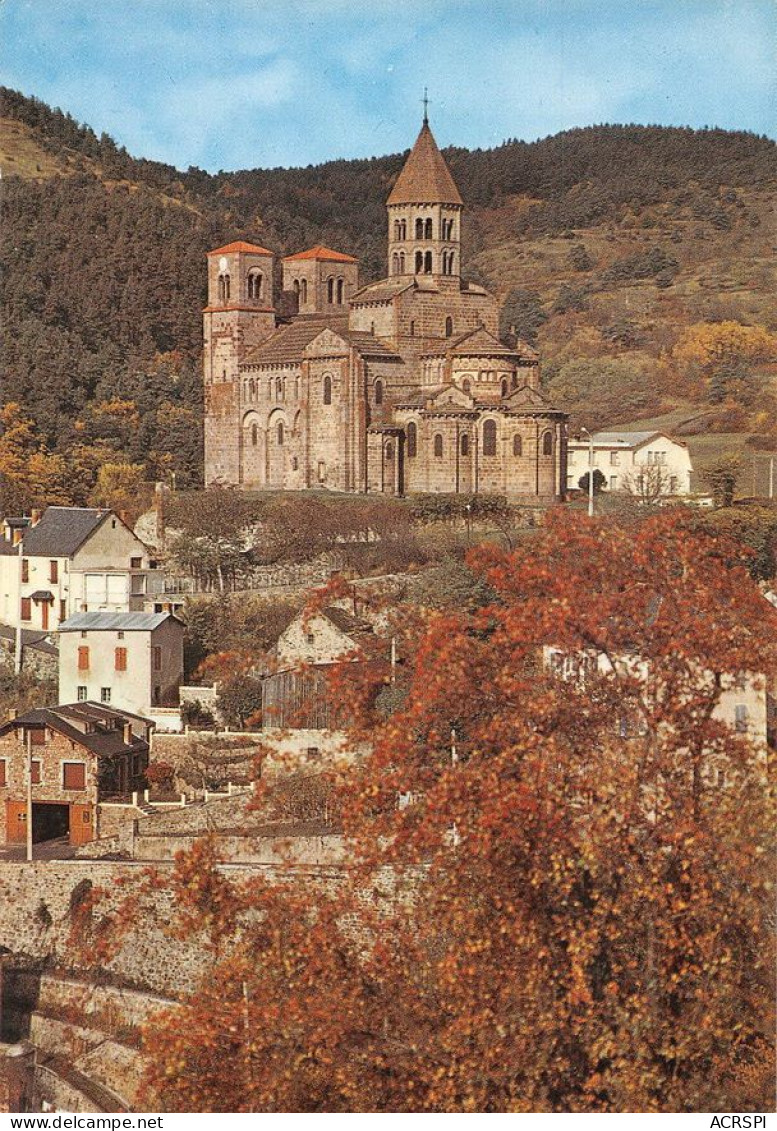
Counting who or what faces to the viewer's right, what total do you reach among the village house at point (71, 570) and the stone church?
0

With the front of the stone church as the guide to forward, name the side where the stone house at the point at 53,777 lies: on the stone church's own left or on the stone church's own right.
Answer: on the stone church's own left

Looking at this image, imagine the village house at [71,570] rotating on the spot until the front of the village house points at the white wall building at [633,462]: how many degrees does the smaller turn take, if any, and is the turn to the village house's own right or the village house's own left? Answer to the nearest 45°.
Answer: approximately 180°

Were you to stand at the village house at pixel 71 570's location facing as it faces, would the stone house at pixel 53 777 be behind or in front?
in front

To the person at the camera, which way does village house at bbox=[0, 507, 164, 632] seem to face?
facing the viewer and to the left of the viewer

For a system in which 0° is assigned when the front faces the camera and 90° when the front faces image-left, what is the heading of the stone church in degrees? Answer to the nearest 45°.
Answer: approximately 135°

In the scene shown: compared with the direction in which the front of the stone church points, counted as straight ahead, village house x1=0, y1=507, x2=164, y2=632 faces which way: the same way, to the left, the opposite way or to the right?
to the left

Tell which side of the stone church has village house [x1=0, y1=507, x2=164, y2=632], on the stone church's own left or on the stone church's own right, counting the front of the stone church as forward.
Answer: on the stone church's own left

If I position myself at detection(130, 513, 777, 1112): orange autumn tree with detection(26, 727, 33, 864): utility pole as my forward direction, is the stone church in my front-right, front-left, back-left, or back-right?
front-right

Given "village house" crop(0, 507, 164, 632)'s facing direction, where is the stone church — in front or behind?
behind

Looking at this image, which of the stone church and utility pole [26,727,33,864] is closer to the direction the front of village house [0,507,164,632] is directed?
the utility pole

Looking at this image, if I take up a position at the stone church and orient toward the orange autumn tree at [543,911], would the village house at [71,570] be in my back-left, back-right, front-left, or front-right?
front-right

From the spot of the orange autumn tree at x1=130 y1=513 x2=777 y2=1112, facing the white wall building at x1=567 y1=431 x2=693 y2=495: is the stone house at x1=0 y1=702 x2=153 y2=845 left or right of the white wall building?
left

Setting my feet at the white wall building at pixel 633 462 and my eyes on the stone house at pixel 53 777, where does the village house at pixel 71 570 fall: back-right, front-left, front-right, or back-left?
front-right

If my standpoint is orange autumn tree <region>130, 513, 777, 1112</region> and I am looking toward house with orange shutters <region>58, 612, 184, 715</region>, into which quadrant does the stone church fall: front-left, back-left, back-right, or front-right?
front-right

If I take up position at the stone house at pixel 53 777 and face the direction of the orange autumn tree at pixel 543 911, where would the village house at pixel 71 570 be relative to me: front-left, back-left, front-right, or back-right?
back-left
